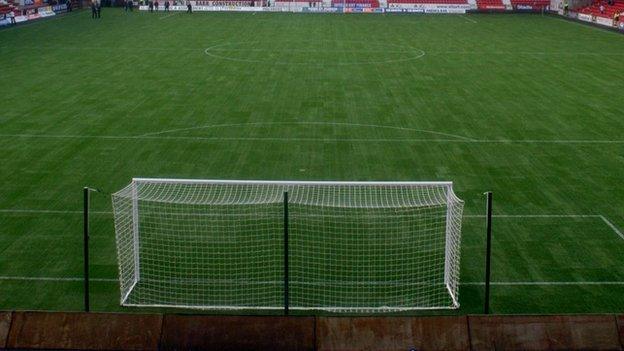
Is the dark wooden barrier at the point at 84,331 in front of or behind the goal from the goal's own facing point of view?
behind

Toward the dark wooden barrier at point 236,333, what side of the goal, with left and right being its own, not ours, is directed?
back

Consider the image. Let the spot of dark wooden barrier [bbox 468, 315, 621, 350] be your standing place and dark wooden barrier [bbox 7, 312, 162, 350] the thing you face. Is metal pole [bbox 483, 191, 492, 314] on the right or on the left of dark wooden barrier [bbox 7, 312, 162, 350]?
right

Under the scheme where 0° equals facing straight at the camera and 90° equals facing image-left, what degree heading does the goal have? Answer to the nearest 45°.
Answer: approximately 180°
